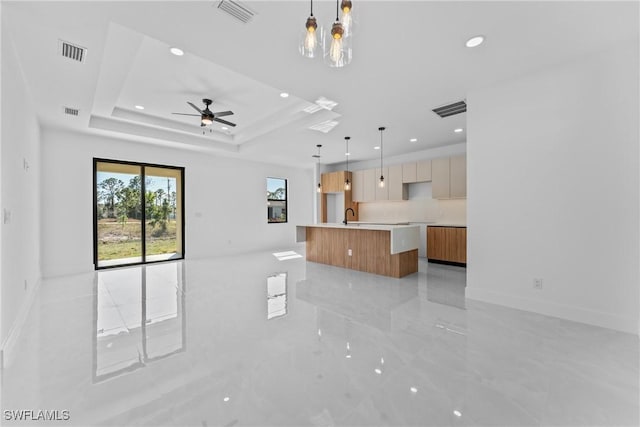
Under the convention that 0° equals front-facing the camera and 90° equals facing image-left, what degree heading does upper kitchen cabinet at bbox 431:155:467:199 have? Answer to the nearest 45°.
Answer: approximately 45°

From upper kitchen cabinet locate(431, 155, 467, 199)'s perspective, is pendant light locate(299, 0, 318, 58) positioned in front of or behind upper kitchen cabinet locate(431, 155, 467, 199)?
in front

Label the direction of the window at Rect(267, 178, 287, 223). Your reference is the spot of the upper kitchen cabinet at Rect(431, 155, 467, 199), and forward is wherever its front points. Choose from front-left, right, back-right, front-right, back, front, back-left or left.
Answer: front-right

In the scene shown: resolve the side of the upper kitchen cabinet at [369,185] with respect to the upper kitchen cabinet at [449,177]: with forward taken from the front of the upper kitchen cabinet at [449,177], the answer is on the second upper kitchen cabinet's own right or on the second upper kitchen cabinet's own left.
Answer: on the second upper kitchen cabinet's own right

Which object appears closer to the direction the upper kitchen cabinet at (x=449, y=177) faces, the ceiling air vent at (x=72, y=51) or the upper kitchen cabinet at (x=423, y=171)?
the ceiling air vent

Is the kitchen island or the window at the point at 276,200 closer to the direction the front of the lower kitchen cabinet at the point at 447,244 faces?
the kitchen island

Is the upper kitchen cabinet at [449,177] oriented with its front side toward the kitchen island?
yes

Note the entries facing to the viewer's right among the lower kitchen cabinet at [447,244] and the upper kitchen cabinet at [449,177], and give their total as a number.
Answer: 0

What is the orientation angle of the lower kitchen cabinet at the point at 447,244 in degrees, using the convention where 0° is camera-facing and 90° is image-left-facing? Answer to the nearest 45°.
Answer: approximately 45°

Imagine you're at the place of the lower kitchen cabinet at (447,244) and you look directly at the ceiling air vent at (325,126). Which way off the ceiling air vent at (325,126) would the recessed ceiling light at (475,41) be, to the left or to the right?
left

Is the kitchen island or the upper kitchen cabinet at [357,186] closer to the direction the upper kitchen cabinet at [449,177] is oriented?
the kitchen island
